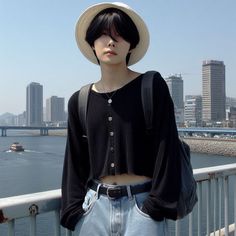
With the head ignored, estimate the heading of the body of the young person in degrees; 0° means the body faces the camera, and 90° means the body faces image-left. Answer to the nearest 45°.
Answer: approximately 0°
